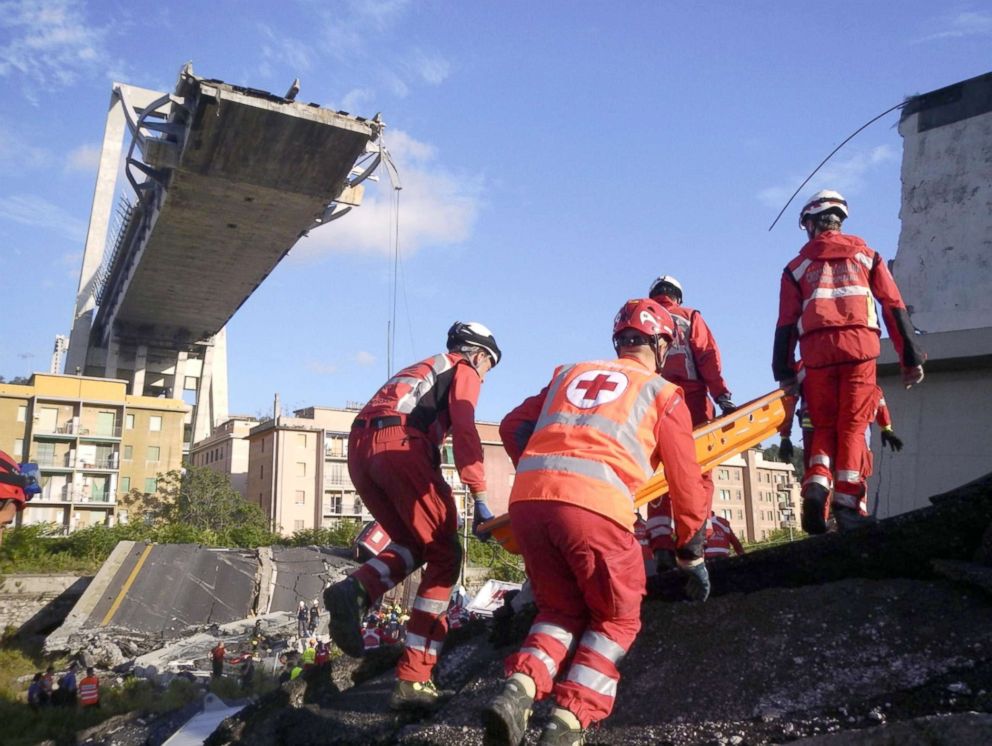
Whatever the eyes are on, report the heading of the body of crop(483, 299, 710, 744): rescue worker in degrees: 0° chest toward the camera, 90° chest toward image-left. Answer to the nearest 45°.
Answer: approximately 225°

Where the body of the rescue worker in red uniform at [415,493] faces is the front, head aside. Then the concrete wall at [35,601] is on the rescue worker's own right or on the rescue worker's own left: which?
on the rescue worker's own left

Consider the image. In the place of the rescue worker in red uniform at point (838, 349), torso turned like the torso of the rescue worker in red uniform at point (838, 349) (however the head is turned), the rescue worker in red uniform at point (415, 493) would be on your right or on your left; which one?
on your left

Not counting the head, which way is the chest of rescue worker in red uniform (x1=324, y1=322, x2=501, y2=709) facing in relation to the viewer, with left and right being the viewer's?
facing away from the viewer and to the right of the viewer

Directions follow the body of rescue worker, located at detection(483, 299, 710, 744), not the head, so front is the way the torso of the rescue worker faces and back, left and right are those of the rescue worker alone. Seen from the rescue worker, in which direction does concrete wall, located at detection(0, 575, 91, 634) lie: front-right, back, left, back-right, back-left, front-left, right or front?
left

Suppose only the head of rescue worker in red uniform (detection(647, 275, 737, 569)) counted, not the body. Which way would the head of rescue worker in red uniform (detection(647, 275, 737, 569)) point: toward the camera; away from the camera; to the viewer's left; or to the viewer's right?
away from the camera

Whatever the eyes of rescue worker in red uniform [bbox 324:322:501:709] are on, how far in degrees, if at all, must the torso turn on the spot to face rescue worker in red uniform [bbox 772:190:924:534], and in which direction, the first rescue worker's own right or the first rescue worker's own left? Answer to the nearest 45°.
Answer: approximately 45° to the first rescue worker's own right

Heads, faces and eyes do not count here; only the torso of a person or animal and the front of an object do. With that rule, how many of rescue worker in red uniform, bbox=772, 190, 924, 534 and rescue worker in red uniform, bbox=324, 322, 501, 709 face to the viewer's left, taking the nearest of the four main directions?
0

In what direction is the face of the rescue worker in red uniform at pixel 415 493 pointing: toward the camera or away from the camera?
away from the camera

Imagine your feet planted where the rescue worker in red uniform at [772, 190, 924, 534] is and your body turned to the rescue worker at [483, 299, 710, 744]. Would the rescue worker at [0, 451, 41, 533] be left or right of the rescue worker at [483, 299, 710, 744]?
right

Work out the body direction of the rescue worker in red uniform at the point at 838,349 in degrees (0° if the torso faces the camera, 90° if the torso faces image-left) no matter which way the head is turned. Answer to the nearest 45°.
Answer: approximately 180°

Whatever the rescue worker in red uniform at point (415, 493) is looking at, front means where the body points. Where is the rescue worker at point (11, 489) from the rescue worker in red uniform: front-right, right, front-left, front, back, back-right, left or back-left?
back-left

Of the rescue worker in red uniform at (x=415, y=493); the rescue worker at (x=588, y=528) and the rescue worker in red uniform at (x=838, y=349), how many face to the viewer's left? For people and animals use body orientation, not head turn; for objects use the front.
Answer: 0

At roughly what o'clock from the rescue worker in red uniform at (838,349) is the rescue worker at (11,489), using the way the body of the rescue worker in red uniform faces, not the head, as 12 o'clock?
The rescue worker is roughly at 8 o'clock from the rescue worker in red uniform.
